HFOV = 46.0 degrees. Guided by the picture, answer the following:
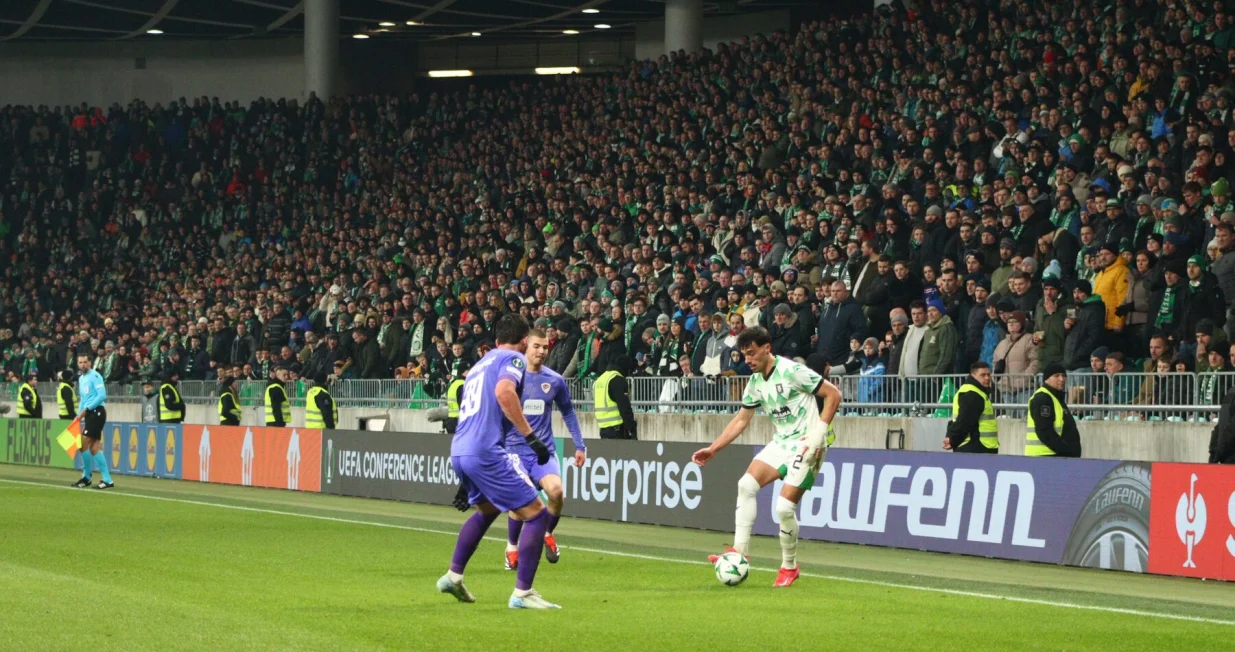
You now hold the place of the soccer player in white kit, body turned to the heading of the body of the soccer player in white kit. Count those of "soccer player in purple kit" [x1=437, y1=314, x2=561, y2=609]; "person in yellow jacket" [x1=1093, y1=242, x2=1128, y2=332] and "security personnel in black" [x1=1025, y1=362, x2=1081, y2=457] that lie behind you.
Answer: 2

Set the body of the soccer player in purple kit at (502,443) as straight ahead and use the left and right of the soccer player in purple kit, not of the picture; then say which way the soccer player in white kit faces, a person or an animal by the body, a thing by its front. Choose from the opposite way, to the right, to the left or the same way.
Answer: the opposite way

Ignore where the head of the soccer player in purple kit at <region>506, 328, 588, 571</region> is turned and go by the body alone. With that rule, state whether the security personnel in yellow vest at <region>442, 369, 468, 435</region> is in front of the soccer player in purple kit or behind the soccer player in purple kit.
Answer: behind

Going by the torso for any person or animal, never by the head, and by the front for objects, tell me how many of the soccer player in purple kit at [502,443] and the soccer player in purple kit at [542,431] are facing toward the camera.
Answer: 1

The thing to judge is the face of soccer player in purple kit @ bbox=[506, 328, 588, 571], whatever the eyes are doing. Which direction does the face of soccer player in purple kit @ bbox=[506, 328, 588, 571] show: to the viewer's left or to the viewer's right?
to the viewer's right

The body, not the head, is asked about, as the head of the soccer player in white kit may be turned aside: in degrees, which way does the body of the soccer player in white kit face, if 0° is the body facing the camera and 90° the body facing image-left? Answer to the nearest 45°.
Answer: approximately 45°

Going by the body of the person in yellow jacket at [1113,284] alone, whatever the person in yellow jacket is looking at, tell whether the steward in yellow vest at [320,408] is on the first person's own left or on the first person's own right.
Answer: on the first person's own right

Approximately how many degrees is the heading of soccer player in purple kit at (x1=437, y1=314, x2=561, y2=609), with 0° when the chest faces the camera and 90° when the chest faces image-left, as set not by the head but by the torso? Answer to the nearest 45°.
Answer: approximately 225°

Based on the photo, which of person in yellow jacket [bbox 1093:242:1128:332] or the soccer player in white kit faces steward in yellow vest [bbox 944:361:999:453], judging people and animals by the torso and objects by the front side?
the person in yellow jacket

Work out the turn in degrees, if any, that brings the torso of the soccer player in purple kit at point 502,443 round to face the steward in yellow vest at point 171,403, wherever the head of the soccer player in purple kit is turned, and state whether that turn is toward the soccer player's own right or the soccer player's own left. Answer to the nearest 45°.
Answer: approximately 45° to the soccer player's own left
